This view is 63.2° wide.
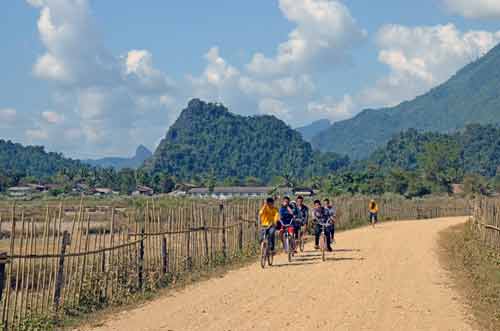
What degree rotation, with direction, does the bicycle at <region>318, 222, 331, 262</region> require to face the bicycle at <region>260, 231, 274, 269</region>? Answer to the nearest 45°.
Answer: approximately 45° to its right

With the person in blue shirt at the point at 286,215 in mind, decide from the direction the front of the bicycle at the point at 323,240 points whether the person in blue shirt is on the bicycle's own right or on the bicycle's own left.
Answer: on the bicycle's own right

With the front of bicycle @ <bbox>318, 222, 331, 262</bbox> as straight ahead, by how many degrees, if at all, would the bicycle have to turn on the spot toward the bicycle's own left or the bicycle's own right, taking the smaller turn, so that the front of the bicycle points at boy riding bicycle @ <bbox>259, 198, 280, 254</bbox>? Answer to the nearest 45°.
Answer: approximately 45° to the bicycle's own right

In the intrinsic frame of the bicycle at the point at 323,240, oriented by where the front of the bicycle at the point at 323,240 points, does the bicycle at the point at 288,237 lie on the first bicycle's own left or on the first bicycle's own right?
on the first bicycle's own right

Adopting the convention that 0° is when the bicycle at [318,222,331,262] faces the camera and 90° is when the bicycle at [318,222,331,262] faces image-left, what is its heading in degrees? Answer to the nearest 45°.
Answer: approximately 0°

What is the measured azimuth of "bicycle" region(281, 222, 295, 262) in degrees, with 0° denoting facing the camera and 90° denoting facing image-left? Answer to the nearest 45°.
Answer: approximately 0°

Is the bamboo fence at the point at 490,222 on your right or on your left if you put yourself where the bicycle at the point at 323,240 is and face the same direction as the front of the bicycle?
on your left

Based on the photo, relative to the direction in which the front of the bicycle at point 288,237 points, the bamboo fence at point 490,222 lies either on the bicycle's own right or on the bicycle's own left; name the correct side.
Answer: on the bicycle's own left

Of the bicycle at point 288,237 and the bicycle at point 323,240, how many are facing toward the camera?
2
